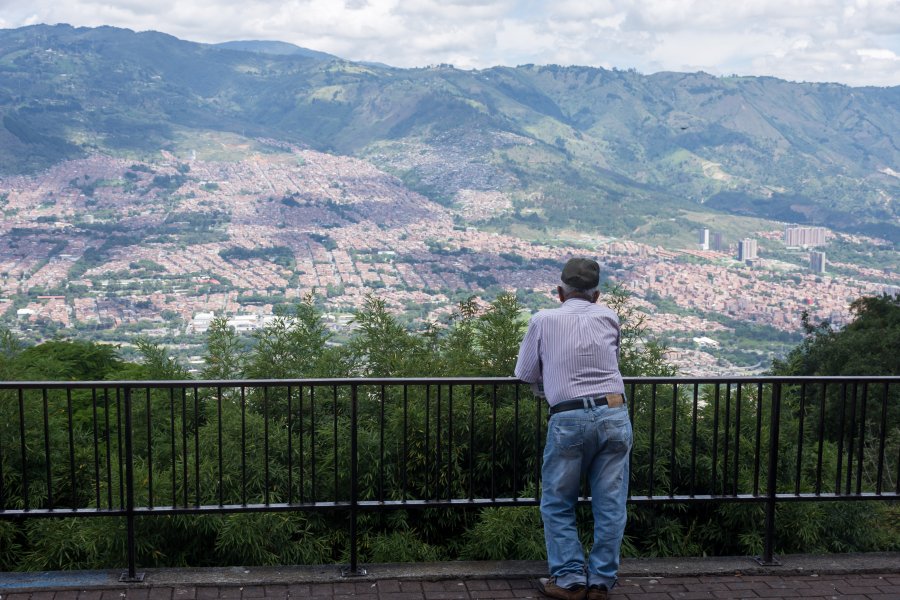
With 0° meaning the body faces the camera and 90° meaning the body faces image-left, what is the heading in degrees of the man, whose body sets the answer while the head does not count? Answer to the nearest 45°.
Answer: approximately 180°

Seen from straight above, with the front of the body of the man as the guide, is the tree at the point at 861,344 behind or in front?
in front

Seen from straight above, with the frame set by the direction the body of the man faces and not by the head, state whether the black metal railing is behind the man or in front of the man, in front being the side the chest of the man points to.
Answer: in front
